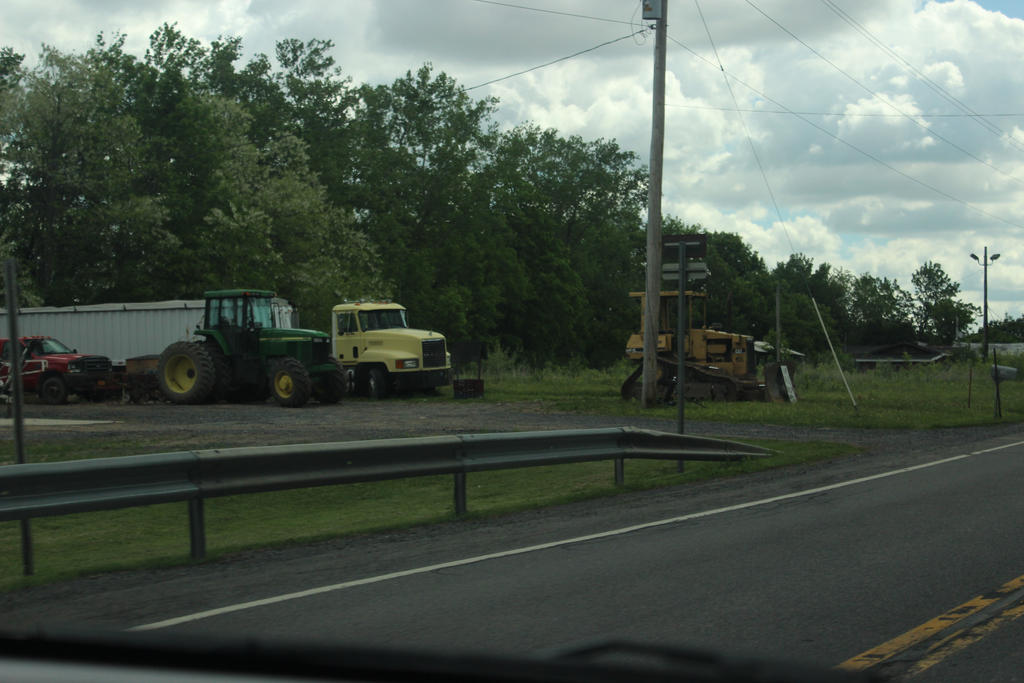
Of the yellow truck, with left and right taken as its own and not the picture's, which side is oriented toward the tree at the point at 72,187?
back

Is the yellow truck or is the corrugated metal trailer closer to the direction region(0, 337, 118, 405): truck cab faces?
the yellow truck

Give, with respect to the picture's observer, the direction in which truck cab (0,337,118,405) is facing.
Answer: facing the viewer and to the right of the viewer

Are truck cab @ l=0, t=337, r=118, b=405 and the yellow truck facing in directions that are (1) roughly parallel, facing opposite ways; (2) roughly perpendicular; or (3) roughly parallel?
roughly parallel

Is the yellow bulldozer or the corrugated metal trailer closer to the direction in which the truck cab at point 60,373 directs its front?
the yellow bulldozer

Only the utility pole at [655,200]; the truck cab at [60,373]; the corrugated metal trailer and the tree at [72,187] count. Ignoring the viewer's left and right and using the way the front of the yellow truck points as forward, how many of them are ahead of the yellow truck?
1

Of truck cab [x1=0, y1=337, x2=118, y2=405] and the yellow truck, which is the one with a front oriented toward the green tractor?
the truck cab

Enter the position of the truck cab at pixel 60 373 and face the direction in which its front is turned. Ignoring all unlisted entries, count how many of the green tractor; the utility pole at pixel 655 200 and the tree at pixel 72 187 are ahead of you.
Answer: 2

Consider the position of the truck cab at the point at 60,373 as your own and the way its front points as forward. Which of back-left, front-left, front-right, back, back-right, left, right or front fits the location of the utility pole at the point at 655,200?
front

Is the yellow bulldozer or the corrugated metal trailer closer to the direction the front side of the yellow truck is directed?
the yellow bulldozer

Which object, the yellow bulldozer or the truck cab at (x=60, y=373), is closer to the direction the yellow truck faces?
the yellow bulldozer

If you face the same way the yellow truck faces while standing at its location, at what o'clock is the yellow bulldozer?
The yellow bulldozer is roughly at 11 o'clock from the yellow truck.

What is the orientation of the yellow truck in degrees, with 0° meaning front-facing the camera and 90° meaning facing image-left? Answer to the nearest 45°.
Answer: approximately 315°

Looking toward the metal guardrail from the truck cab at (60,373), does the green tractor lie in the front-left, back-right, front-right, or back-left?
front-left

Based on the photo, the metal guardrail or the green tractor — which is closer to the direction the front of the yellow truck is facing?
the metal guardrail

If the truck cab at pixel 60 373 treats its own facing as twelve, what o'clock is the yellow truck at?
The yellow truck is roughly at 11 o'clock from the truck cab.

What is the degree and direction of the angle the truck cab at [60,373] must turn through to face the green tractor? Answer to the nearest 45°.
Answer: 0° — it already faces it

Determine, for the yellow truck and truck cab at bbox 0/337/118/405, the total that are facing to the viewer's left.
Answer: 0
